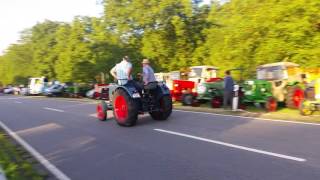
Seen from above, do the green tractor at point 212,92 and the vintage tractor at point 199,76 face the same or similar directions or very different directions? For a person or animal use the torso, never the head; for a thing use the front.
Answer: same or similar directions

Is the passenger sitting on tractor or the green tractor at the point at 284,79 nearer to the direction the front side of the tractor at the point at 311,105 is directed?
the passenger sitting on tractor

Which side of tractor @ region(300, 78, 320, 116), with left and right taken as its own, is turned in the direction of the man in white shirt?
front

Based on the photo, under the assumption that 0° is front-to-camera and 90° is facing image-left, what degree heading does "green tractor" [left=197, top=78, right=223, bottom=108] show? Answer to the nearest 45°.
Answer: approximately 45°

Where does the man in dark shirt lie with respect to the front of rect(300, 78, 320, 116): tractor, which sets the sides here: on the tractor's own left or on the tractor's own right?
on the tractor's own right

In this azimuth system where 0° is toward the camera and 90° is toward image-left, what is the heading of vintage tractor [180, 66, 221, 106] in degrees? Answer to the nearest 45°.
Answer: approximately 45°

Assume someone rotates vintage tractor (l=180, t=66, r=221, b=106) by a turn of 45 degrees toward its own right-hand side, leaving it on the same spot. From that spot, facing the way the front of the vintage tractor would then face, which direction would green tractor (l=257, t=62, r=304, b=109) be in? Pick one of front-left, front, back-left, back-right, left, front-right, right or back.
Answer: back-left
